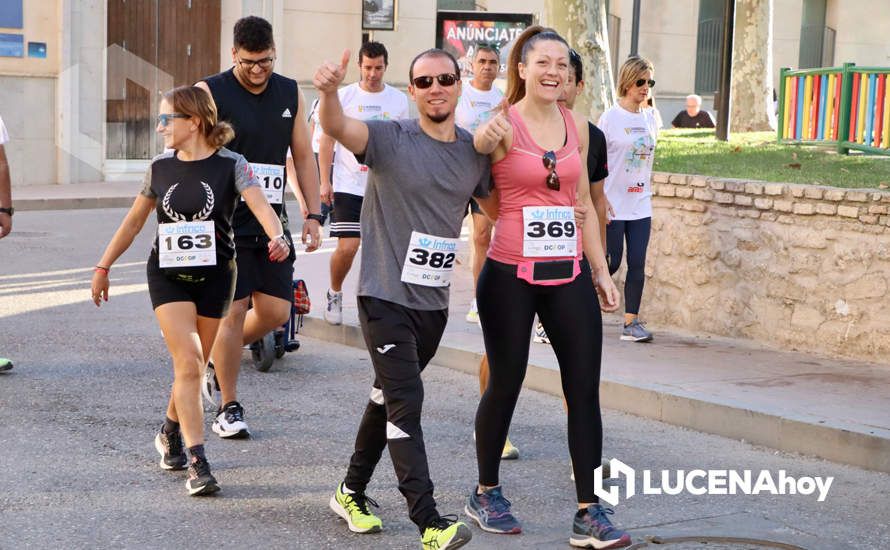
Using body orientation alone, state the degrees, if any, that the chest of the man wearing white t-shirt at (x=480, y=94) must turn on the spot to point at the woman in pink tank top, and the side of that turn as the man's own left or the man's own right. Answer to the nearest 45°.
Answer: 0° — they already face them

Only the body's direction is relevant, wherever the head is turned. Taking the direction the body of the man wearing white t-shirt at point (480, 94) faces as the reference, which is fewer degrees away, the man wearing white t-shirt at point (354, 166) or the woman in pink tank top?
the woman in pink tank top

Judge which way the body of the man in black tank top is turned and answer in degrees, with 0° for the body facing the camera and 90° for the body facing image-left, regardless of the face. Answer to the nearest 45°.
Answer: approximately 0°

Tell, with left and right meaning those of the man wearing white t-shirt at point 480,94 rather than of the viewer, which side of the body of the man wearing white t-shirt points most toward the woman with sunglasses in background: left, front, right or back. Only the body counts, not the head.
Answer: left

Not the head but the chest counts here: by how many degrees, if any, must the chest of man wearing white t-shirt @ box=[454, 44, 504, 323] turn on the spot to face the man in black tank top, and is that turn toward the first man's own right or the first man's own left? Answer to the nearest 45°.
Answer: approximately 45° to the first man's own right

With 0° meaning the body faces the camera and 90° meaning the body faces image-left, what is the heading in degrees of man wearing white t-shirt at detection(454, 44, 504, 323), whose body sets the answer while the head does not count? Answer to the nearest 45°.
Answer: approximately 0°

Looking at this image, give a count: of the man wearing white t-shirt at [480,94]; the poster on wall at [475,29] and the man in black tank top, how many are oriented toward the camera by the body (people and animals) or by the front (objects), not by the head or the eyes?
3
